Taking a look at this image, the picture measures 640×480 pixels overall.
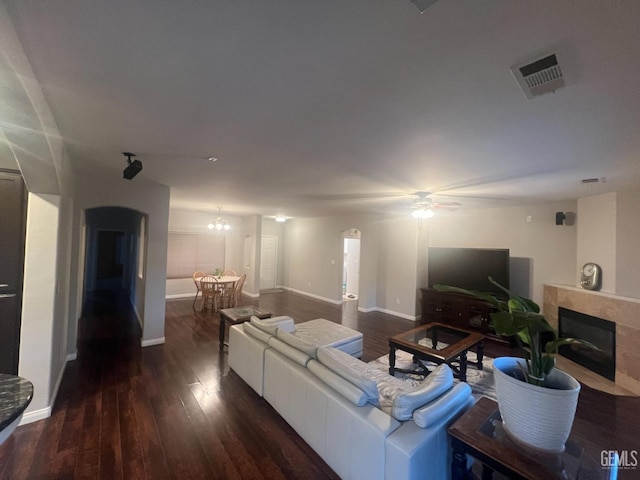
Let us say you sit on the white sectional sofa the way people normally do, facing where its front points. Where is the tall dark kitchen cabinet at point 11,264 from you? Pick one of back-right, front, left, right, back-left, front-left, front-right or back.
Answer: back-left

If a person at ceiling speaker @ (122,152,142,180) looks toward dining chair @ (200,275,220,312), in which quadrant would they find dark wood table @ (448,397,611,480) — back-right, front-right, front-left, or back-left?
back-right

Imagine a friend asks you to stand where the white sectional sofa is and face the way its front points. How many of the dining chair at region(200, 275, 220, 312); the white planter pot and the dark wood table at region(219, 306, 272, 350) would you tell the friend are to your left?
2

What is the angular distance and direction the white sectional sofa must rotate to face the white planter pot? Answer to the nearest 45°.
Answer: approximately 90° to its right

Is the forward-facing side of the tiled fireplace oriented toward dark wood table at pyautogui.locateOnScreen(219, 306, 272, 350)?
yes

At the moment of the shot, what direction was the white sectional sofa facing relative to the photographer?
facing away from the viewer and to the right of the viewer

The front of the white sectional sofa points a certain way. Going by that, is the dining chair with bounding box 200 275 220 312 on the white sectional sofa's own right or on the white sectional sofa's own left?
on the white sectional sofa's own left

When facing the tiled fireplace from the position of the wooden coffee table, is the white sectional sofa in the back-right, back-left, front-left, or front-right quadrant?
back-right
